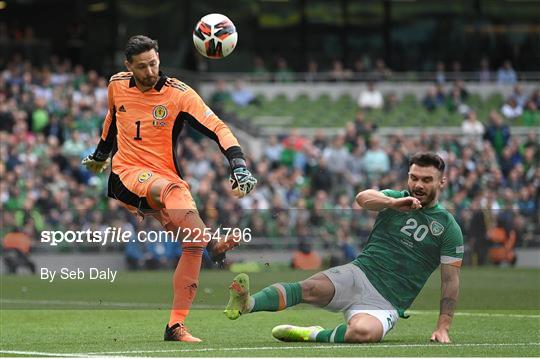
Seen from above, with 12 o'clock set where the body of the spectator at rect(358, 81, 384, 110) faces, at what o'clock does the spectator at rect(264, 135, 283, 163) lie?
the spectator at rect(264, 135, 283, 163) is roughly at 1 o'clock from the spectator at rect(358, 81, 384, 110).

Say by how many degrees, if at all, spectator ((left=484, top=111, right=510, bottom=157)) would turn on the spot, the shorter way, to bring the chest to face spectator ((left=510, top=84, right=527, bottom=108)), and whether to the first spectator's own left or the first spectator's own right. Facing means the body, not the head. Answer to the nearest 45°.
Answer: approximately 180°

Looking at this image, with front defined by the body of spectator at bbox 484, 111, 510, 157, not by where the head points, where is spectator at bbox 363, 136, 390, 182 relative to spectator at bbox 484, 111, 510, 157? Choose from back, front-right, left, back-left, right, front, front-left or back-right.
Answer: front-right

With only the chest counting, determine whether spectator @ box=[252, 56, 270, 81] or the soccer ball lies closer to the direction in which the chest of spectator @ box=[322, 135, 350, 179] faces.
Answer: the soccer ball

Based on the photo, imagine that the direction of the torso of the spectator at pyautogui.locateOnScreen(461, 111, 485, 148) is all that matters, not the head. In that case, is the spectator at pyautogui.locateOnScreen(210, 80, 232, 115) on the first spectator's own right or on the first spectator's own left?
on the first spectator's own right

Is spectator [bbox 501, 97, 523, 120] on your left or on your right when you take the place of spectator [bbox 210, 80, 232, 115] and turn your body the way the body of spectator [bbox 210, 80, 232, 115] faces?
on your left

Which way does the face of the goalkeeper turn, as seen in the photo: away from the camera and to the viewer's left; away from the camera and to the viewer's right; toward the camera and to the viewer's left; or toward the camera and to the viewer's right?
toward the camera and to the viewer's right

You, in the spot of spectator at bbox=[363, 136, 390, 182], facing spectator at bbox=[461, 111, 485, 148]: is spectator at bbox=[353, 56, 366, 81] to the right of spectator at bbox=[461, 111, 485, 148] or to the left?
left

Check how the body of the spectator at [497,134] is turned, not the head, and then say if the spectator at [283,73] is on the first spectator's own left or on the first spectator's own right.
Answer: on the first spectator's own right

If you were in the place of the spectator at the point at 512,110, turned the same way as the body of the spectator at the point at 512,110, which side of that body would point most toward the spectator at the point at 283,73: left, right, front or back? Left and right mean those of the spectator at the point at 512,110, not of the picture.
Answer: right

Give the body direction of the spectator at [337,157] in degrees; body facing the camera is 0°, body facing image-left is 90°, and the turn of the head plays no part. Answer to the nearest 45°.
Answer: approximately 0°
